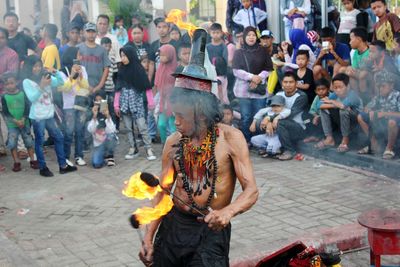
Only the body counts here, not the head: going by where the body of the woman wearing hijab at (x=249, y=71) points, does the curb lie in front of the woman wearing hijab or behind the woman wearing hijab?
in front

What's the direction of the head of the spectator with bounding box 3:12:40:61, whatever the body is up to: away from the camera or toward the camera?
toward the camera

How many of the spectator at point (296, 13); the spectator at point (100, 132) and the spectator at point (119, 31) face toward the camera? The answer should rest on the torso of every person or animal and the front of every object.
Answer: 3

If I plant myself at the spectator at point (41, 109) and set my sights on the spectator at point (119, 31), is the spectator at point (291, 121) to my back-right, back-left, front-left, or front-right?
front-right

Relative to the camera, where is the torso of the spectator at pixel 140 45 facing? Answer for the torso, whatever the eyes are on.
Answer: toward the camera

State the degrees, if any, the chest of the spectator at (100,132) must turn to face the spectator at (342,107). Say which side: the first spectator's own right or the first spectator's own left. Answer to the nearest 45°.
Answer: approximately 90° to the first spectator's own left

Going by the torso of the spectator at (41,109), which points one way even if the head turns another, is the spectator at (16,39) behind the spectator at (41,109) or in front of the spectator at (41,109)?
behind

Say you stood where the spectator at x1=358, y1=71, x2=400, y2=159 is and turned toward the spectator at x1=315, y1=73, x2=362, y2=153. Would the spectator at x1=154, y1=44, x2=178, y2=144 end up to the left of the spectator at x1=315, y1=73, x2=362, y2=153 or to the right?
left

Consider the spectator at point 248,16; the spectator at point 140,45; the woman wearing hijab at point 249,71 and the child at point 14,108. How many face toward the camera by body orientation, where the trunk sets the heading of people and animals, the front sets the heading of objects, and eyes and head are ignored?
4

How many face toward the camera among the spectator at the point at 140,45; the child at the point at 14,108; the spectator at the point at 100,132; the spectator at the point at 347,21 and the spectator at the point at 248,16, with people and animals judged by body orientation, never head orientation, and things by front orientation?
5

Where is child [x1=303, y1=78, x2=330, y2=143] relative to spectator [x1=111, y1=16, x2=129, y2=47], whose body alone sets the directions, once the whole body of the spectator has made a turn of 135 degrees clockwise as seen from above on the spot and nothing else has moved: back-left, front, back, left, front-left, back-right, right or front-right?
back

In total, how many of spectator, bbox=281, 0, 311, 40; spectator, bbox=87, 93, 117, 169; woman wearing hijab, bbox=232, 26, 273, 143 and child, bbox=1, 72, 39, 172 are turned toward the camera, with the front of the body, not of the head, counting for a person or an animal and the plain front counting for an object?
4

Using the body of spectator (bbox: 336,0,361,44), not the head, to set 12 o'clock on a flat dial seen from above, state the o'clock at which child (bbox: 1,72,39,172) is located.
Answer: The child is roughly at 2 o'clock from the spectator.

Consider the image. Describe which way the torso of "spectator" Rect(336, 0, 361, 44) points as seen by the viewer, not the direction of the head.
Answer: toward the camera

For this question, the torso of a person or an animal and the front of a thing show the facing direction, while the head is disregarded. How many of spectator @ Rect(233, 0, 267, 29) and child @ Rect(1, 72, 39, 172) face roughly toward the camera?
2
